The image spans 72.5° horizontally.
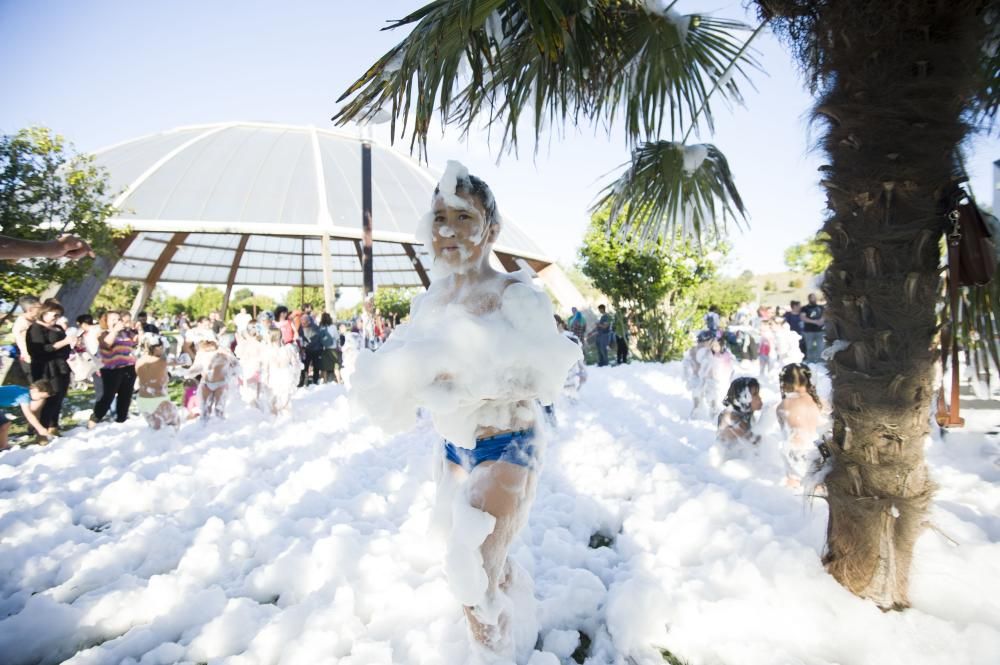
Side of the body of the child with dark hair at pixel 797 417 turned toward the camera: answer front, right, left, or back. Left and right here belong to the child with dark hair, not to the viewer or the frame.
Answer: back

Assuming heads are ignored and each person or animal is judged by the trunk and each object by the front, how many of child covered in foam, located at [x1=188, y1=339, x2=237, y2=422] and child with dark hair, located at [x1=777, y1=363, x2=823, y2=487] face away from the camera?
1

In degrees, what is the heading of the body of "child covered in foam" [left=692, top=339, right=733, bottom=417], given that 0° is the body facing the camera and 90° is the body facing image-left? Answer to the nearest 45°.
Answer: approximately 0°

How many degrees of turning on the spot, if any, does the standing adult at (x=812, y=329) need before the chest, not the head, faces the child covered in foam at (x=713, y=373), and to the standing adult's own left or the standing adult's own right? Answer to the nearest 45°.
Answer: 0° — they already face them

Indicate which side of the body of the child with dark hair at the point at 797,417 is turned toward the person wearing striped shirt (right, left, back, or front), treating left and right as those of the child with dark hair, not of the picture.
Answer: left

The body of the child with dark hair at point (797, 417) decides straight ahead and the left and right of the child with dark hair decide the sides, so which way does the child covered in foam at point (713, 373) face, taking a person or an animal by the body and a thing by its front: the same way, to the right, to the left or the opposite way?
the opposite way

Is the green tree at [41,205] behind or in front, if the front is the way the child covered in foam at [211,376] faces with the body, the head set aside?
behind

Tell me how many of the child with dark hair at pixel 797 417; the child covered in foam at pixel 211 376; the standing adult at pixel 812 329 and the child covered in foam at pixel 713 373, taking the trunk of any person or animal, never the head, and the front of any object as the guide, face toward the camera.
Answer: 3

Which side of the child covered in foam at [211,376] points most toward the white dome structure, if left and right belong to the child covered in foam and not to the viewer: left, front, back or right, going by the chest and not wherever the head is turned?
back

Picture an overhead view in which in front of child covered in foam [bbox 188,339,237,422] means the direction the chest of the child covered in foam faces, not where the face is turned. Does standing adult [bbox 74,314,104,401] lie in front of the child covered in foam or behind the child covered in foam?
behind

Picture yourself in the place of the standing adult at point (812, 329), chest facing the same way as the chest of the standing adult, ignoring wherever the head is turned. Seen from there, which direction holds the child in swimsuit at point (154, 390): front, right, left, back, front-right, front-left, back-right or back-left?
front-right

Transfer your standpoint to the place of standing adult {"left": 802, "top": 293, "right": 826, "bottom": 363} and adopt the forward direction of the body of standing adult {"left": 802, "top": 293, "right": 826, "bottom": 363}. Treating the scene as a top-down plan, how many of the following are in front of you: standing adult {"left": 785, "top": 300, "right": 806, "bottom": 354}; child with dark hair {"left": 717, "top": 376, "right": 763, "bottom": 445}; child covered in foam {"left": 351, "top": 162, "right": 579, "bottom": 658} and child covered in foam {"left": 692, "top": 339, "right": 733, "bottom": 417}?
3

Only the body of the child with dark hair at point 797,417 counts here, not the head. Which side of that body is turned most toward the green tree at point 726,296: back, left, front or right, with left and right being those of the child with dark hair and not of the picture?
front
